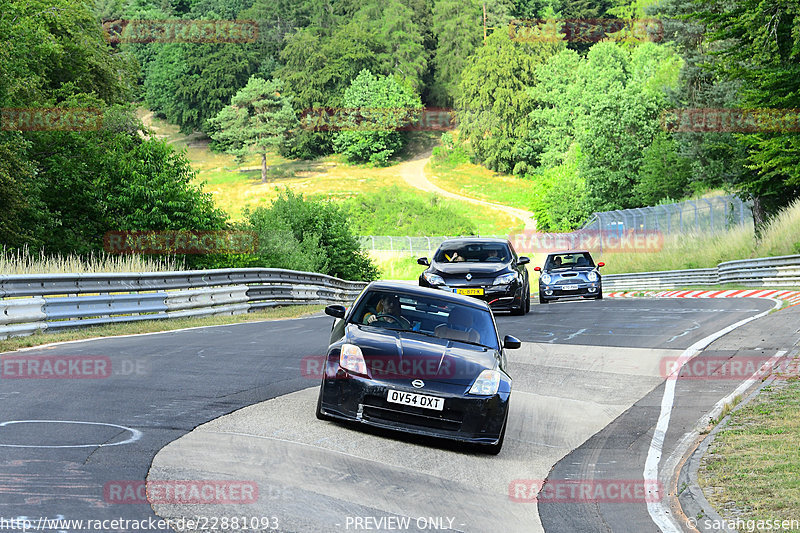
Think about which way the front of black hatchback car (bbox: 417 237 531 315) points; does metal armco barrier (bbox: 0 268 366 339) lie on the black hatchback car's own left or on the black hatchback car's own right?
on the black hatchback car's own right

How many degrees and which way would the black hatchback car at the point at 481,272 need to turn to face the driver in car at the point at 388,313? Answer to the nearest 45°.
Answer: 0° — it already faces them

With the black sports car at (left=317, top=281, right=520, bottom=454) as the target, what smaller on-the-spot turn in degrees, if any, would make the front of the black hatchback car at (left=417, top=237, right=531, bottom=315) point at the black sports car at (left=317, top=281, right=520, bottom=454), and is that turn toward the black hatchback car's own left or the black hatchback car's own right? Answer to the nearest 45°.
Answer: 0° — it already faces it

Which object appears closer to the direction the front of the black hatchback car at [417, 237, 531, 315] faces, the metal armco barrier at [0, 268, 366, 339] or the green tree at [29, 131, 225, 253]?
the metal armco barrier

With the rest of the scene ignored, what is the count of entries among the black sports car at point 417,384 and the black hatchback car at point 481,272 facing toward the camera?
2

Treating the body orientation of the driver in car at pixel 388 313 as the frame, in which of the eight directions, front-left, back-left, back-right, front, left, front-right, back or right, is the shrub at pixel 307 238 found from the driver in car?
back

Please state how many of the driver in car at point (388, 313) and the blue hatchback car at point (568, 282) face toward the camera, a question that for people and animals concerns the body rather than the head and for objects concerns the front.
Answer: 2

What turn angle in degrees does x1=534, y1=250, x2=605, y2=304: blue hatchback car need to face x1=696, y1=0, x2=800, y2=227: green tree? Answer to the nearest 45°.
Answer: approximately 135° to its left

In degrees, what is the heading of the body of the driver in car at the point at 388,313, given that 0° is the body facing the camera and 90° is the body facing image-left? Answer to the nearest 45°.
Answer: approximately 0°

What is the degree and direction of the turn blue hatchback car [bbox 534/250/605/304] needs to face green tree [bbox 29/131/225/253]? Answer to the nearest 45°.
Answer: approximately 90° to its right
